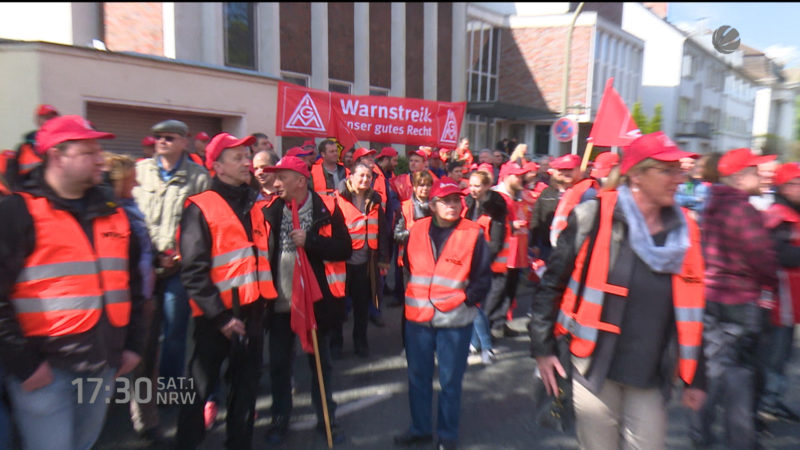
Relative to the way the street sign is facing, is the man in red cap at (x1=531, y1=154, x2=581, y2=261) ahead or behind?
ahead

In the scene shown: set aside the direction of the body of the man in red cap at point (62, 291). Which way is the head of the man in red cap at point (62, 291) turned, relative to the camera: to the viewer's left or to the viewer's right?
to the viewer's right

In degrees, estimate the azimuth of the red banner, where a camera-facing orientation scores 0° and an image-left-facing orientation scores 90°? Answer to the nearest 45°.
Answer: approximately 0°

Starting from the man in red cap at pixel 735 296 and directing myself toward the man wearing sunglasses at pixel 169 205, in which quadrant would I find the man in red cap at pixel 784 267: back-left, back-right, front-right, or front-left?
back-right

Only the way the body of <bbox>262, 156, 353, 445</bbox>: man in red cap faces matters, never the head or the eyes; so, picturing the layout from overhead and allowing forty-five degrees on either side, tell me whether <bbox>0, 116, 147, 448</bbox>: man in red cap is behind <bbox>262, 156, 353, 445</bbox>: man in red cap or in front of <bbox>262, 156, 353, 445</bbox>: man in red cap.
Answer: in front

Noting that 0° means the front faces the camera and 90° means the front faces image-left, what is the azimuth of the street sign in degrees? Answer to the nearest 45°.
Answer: approximately 0°

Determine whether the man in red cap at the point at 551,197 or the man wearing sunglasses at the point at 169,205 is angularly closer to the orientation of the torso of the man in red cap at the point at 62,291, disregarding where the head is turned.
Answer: the man in red cap

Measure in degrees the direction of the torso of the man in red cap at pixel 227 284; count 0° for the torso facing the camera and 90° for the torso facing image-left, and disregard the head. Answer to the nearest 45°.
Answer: approximately 315°

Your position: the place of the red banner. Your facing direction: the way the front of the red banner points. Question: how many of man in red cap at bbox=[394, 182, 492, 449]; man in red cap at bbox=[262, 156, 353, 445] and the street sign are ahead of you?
2

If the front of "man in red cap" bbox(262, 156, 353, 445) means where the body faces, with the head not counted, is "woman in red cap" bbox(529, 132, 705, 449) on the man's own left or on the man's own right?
on the man's own left

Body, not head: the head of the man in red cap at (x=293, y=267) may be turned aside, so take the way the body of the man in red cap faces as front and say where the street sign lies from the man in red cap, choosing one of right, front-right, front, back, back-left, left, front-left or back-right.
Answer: back
